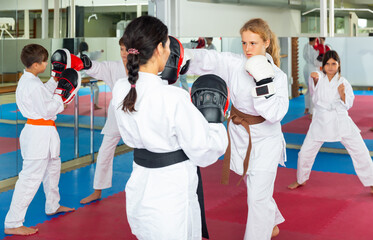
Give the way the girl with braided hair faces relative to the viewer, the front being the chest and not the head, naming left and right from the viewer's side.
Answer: facing away from the viewer and to the right of the viewer

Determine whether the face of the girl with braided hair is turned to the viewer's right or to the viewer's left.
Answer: to the viewer's right
